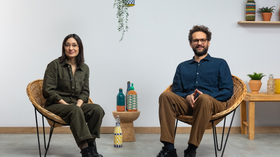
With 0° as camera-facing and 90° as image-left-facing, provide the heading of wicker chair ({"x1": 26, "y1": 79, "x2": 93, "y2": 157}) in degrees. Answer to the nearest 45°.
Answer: approximately 315°

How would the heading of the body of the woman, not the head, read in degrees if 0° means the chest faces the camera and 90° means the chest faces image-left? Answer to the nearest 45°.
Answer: approximately 315°

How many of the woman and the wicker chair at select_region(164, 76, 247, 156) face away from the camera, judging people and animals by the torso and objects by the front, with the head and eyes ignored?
0

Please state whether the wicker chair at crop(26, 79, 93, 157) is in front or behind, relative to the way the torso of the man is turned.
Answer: in front

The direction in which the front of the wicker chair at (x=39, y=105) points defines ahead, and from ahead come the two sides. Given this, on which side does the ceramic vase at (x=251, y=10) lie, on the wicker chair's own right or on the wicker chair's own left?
on the wicker chair's own left

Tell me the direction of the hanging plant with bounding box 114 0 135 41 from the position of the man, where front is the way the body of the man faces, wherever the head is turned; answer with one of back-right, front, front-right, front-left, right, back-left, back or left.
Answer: right

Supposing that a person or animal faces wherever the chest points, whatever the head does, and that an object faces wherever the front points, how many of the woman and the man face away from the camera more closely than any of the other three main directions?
0
